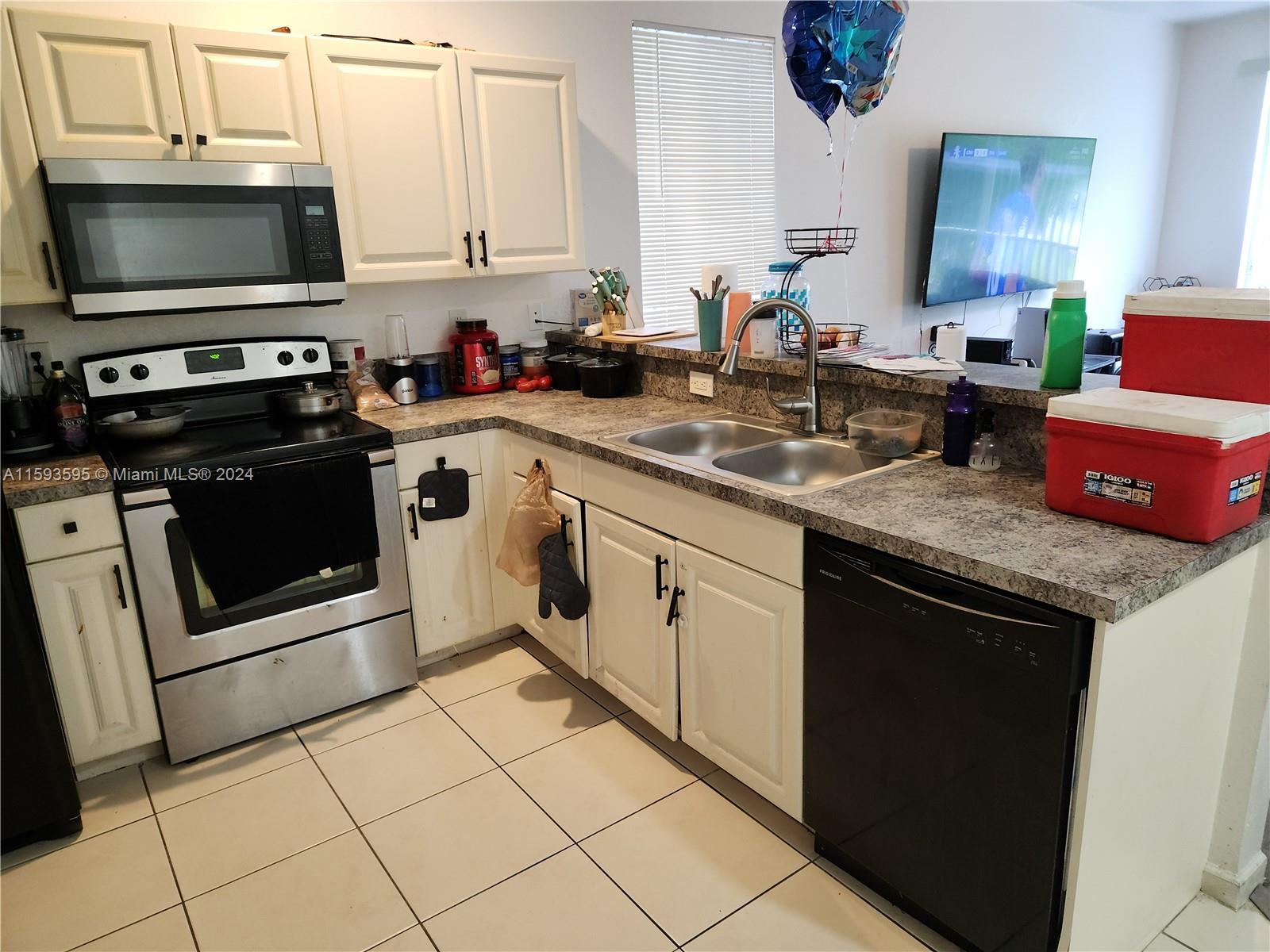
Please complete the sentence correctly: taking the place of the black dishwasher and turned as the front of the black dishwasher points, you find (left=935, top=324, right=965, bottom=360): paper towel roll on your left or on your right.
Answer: on your right

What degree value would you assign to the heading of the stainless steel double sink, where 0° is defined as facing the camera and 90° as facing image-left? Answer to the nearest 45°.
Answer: approximately 45°

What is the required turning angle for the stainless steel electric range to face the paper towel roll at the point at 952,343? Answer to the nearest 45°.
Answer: approximately 45° to its left

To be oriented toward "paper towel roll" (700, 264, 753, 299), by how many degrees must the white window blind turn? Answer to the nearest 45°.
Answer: approximately 45° to its right

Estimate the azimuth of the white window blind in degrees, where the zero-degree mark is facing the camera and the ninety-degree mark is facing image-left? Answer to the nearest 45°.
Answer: approximately 315°

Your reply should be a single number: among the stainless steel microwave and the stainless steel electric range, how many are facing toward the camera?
2

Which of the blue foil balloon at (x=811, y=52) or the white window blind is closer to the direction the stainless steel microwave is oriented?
the blue foil balloon

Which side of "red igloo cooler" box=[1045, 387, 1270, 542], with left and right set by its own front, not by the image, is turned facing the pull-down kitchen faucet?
right

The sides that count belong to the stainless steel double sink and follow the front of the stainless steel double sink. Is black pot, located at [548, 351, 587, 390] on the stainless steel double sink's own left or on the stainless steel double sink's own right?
on the stainless steel double sink's own right
